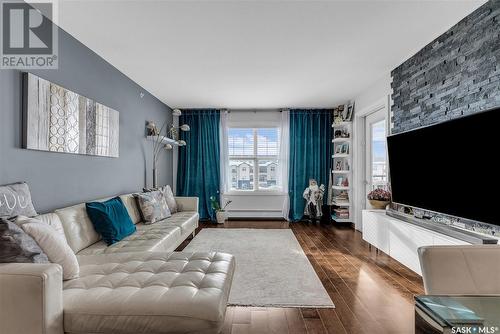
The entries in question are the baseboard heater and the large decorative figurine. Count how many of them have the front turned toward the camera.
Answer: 2

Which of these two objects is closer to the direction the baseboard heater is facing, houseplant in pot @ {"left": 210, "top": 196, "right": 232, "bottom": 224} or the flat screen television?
the flat screen television

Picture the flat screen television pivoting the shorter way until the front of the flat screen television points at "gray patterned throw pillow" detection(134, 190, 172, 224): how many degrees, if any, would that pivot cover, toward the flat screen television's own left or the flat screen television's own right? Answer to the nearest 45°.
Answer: approximately 45° to the flat screen television's own right

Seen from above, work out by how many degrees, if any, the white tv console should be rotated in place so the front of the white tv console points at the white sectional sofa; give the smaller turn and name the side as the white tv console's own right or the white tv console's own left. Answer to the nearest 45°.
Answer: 0° — it already faces it

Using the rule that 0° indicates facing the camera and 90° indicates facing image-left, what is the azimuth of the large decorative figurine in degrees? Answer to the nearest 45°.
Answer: approximately 0°

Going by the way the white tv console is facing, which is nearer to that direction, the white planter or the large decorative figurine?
the white planter

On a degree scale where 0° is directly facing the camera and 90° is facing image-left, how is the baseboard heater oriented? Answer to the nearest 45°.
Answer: approximately 0°

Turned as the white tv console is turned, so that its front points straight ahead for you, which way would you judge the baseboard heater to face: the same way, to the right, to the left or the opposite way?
to the left

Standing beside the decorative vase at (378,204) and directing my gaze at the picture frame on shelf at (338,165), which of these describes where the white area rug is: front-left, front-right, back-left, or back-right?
back-left
